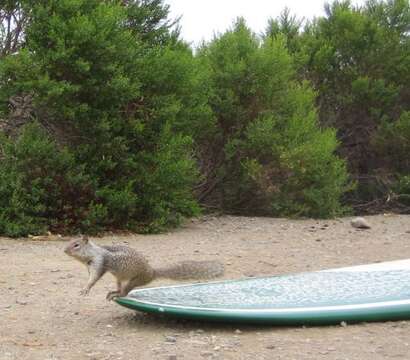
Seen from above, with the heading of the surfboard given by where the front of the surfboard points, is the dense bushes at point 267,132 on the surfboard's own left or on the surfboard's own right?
on the surfboard's own right

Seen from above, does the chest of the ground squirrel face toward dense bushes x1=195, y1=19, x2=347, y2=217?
no

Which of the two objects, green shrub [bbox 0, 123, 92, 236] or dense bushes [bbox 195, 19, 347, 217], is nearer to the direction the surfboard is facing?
the green shrub

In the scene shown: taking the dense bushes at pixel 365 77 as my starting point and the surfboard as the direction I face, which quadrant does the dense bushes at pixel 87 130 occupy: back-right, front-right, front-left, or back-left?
front-right

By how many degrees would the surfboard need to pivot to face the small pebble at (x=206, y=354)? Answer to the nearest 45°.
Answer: approximately 45° to its left

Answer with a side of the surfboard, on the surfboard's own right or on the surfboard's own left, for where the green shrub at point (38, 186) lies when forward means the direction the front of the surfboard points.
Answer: on the surfboard's own right

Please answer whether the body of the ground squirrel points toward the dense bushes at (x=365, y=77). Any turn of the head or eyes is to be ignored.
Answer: no

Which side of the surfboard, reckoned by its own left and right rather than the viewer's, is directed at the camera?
left

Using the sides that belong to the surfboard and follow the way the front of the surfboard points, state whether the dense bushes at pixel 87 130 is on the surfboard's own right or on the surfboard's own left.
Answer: on the surfboard's own right

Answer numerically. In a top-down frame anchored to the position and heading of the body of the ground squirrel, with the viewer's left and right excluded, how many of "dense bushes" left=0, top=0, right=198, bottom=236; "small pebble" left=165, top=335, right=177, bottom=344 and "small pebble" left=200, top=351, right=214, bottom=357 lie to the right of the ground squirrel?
1

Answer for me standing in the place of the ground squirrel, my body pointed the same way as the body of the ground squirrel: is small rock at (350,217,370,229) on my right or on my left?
on my right

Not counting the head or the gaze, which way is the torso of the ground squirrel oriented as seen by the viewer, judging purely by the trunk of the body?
to the viewer's left

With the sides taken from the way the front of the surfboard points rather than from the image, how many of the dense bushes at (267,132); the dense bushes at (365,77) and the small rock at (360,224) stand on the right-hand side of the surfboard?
3

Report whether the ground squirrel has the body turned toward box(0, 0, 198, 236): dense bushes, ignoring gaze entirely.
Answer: no

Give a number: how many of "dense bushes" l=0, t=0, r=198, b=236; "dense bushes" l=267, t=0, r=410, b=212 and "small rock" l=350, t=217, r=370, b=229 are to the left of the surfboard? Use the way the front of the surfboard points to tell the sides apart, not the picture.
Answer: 0

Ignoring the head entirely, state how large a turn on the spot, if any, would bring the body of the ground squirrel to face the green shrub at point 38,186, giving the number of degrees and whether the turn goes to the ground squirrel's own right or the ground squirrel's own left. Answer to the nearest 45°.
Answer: approximately 90° to the ground squirrel's own right
